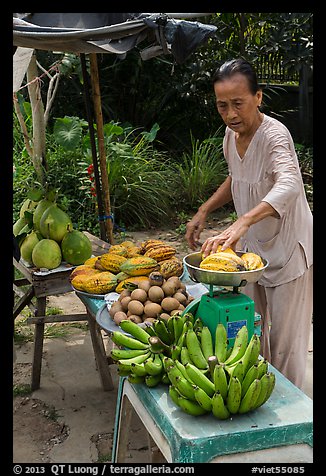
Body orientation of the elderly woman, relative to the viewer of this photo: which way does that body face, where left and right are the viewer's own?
facing the viewer and to the left of the viewer

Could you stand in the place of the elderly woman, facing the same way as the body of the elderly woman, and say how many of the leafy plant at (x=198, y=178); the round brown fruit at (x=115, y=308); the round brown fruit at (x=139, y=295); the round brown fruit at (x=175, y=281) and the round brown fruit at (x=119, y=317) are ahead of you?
4

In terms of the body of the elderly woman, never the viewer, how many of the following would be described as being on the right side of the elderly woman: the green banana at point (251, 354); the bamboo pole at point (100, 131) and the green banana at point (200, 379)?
1

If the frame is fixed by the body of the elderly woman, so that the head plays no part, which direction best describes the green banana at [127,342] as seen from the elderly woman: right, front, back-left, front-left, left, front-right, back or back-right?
front

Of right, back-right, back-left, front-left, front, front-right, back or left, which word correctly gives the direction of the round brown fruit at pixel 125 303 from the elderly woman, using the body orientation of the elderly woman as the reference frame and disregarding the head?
front

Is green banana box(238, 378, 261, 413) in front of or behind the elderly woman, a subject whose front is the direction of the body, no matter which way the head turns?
in front

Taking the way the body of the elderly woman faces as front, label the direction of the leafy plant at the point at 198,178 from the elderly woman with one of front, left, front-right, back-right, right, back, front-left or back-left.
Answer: back-right

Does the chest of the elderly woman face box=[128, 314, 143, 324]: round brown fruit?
yes

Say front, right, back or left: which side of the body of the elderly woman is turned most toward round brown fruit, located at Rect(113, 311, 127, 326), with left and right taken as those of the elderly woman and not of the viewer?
front

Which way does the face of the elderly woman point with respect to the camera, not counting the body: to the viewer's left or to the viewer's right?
to the viewer's left

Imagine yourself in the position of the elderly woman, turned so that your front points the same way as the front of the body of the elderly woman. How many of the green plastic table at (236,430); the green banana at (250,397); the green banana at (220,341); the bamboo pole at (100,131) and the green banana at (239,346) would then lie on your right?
1

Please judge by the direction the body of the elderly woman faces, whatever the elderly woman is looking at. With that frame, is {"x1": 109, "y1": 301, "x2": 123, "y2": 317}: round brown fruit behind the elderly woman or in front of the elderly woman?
in front
